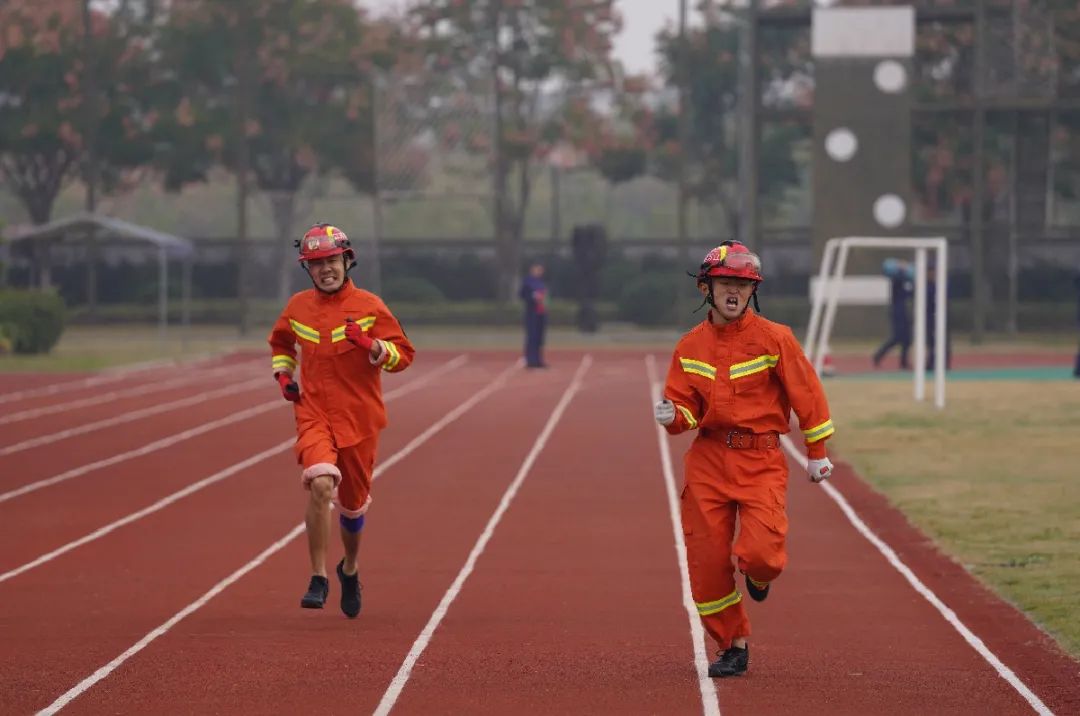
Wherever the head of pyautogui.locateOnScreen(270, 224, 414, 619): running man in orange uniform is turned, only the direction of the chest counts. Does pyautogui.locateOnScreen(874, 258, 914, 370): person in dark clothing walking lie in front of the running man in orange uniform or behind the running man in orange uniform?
behind

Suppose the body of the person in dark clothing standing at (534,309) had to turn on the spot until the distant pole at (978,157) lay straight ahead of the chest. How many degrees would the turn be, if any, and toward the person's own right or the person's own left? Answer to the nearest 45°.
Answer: approximately 45° to the person's own left

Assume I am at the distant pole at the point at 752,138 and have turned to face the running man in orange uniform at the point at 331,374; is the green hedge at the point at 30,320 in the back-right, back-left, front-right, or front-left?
front-right

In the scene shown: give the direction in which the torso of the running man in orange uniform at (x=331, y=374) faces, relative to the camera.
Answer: toward the camera

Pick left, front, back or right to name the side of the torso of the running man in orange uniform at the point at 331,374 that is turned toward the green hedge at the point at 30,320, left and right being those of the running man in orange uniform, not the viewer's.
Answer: back

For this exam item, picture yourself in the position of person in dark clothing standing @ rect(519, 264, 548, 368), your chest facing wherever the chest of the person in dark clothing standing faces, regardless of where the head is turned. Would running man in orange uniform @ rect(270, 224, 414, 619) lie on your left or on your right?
on your right

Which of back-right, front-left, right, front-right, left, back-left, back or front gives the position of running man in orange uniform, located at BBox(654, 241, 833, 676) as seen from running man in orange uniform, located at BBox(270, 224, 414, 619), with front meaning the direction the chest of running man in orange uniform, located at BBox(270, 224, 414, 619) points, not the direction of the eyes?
front-left

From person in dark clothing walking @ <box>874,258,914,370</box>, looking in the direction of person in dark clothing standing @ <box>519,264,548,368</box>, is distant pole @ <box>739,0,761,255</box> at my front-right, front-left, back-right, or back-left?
front-right
